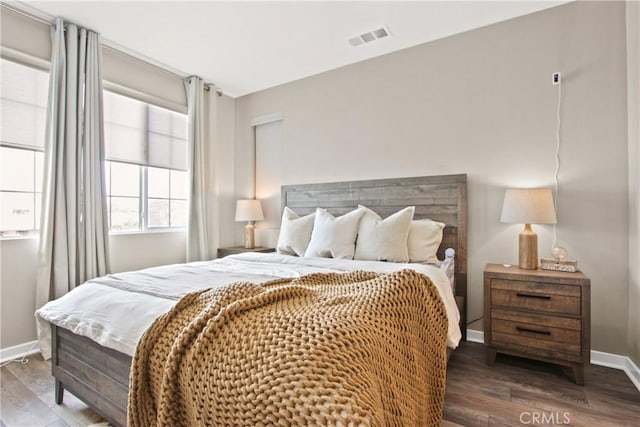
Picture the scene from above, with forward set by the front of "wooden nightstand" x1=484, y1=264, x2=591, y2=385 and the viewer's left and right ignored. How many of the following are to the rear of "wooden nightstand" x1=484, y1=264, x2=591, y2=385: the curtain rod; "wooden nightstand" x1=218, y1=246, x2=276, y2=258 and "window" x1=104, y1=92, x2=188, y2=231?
0

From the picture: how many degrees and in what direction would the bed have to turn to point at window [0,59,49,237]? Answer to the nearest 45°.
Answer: approximately 45° to its right

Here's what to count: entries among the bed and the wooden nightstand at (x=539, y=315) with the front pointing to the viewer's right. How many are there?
0

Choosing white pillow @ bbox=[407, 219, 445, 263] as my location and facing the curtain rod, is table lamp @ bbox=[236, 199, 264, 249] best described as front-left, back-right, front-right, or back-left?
front-right

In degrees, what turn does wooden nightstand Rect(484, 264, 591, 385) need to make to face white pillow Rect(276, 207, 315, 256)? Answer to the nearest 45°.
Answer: approximately 45° to its right

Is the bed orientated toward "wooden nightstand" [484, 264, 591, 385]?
no

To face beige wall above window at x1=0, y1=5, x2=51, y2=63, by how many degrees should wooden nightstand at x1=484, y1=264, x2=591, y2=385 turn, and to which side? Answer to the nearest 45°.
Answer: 0° — it already faces it

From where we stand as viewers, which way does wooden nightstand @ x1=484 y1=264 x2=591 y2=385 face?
facing the viewer and to the left of the viewer

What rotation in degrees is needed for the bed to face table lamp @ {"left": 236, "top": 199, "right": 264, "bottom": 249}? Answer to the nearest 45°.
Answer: approximately 90° to its right
